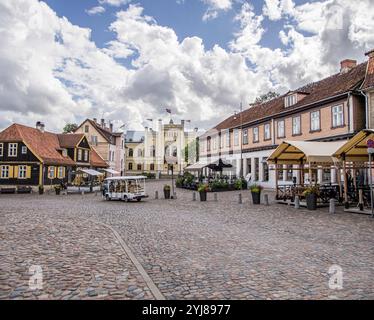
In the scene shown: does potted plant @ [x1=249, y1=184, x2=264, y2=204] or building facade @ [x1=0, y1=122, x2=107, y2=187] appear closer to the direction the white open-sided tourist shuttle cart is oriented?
the building facade

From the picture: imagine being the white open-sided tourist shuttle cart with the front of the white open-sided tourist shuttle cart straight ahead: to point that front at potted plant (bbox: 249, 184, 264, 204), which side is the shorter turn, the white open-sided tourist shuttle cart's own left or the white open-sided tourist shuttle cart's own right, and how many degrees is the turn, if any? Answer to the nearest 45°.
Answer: approximately 180°

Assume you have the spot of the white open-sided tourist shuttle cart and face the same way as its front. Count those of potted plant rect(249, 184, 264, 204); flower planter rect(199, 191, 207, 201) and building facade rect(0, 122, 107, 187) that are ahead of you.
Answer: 1

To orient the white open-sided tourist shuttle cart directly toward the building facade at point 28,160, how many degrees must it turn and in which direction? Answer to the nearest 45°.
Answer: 0° — it already faces it

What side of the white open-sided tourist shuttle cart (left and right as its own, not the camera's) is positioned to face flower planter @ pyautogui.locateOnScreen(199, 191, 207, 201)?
back
